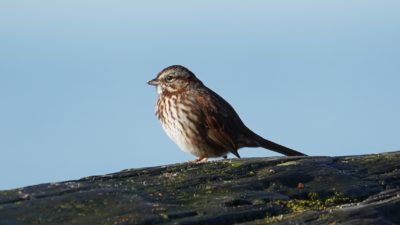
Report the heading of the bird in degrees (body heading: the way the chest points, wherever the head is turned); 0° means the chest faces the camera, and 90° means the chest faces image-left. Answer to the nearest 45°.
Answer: approximately 90°

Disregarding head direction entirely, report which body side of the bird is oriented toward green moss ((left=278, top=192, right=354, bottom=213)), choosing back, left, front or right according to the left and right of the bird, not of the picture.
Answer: left
